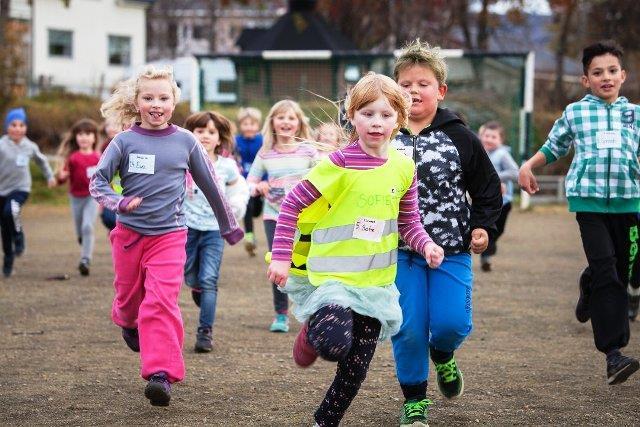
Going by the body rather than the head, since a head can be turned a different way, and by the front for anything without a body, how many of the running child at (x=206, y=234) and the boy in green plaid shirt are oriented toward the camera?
2

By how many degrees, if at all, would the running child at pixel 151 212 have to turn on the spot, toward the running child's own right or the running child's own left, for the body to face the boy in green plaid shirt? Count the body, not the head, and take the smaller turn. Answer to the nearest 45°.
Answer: approximately 90° to the running child's own left

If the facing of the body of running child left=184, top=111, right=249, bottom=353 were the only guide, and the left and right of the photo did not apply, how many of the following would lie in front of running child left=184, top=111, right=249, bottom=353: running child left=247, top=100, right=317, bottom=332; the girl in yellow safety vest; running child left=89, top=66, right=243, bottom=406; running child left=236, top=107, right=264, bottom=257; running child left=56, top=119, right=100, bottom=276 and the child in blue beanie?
2

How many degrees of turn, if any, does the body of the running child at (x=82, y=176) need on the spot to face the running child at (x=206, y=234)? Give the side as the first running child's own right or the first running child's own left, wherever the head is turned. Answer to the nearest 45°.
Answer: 0° — they already face them

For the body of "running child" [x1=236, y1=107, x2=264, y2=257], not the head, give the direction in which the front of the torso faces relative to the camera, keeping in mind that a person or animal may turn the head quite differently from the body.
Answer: toward the camera

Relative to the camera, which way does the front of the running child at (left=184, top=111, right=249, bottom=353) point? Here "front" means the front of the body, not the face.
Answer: toward the camera

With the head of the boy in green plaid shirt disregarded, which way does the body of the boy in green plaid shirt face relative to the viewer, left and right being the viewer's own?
facing the viewer

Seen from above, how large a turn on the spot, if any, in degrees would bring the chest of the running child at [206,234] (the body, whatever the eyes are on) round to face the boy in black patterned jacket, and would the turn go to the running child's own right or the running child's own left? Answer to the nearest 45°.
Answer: approximately 45° to the running child's own left

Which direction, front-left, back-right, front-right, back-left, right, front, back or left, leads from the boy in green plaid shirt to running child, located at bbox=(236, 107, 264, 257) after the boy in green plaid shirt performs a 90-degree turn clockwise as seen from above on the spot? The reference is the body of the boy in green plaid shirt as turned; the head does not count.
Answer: front-right

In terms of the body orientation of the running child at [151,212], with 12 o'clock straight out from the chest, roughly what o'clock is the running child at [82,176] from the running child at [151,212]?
the running child at [82,176] is roughly at 6 o'clock from the running child at [151,212].

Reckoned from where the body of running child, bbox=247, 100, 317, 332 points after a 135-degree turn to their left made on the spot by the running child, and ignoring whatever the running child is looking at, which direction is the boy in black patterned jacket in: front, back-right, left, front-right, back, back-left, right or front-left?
back-right

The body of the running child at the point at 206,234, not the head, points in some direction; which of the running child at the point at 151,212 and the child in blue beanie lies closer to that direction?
the running child

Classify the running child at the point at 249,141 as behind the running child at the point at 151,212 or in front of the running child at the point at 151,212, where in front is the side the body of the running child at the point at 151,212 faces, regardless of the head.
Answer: behind
